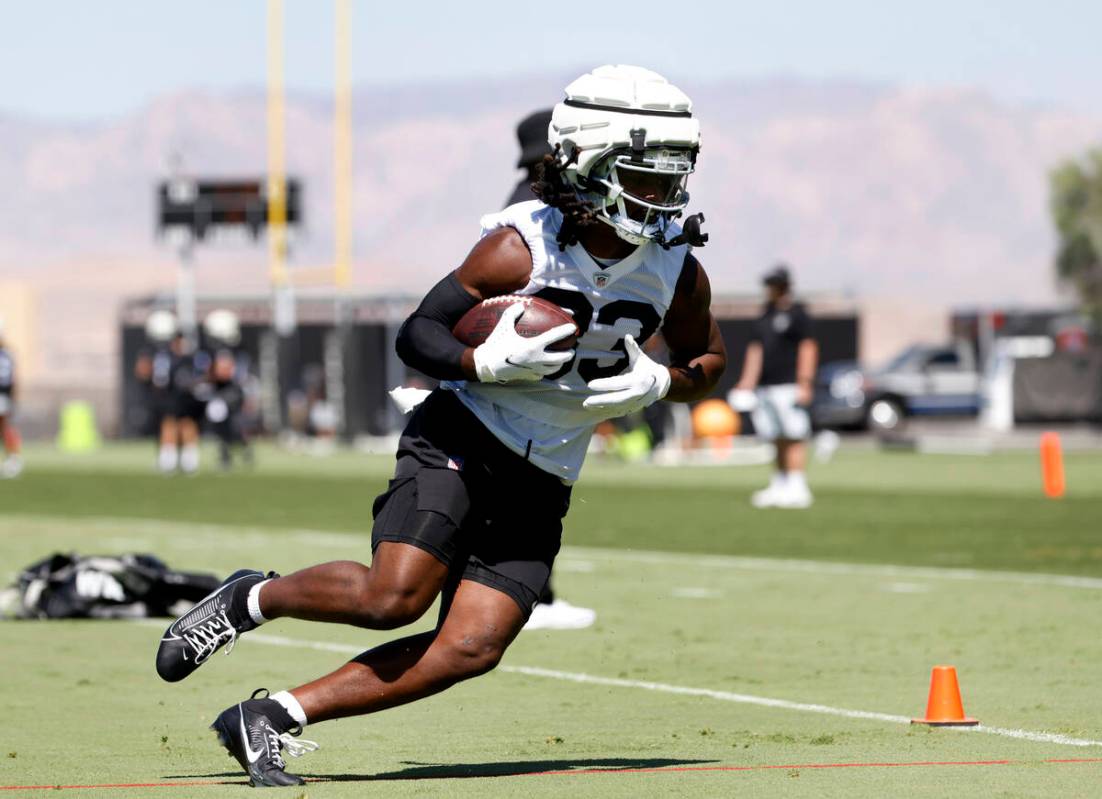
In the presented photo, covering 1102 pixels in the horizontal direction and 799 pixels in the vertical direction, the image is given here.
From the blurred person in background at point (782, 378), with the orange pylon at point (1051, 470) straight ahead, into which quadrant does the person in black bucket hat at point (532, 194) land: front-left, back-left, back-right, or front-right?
back-right

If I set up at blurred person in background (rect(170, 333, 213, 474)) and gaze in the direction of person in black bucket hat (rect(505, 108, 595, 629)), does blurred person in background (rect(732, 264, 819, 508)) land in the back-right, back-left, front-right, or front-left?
front-left

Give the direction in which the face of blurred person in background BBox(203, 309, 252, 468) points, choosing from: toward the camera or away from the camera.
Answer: toward the camera

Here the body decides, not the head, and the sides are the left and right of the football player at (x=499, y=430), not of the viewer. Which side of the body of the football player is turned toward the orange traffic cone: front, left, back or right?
left

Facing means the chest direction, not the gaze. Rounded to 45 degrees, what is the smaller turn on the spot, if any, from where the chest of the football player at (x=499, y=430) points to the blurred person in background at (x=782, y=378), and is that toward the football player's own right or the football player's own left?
approximately 135° to the football player's own left

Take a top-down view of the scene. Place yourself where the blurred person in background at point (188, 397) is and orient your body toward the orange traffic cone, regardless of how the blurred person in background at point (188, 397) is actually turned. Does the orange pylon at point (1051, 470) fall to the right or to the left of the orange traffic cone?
left
